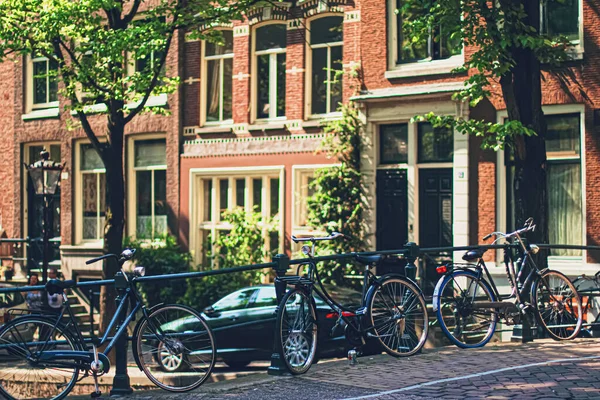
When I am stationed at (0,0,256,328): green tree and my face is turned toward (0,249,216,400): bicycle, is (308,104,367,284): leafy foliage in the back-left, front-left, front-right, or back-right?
back-left

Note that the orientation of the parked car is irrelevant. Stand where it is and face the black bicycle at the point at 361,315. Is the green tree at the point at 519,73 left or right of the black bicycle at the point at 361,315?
left

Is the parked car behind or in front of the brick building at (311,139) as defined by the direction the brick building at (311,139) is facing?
in front

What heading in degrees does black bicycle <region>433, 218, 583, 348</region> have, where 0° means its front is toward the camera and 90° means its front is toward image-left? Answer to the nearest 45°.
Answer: approximately 225°

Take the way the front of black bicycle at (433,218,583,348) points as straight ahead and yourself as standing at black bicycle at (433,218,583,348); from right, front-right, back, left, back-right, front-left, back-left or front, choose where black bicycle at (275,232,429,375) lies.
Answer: back

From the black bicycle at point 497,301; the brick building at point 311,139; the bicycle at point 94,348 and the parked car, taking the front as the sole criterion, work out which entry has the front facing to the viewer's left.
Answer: the parked car

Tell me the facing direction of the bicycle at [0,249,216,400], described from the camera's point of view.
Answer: facing to the right of the viewer

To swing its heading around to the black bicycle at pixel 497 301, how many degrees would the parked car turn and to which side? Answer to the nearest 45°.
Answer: approximately 135° to its left

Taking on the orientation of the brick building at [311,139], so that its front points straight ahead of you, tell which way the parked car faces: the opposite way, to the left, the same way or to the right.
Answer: to the right

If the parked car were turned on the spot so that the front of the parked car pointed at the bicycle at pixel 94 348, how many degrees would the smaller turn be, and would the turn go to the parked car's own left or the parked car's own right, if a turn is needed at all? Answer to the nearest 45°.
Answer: approximately 90° to the parked car's own left

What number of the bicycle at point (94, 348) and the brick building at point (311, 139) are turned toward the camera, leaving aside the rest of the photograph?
1

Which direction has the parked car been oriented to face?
to the viewer's left
